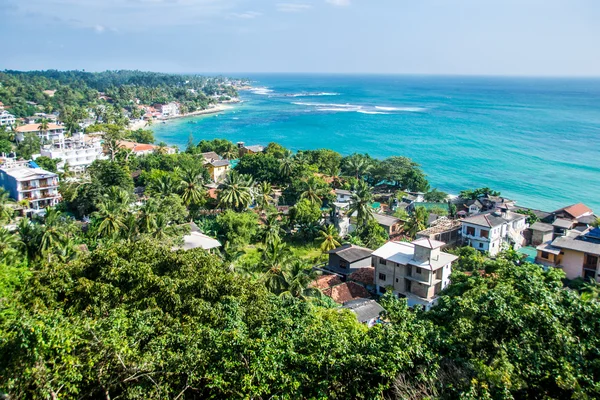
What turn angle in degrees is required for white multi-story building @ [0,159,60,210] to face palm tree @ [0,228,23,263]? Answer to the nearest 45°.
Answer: approximately 45° to its right

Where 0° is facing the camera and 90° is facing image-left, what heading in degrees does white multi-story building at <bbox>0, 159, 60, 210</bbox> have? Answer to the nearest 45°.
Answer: approximately 315°

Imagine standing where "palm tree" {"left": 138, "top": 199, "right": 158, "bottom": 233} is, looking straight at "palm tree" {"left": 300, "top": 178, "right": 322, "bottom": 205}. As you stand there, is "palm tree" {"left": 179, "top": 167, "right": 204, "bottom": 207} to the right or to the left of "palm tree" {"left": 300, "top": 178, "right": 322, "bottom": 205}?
left

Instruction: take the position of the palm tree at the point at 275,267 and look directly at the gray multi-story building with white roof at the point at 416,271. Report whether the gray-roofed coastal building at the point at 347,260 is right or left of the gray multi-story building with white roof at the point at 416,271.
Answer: left
